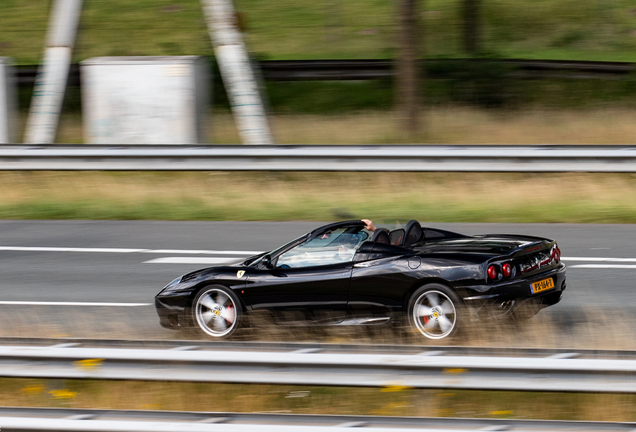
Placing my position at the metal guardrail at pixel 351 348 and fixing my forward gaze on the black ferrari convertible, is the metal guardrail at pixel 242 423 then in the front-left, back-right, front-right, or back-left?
back-left

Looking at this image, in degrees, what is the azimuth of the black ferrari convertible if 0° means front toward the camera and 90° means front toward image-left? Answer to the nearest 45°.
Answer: approximately 135°

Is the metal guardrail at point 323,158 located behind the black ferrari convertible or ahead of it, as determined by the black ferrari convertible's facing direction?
ahead
